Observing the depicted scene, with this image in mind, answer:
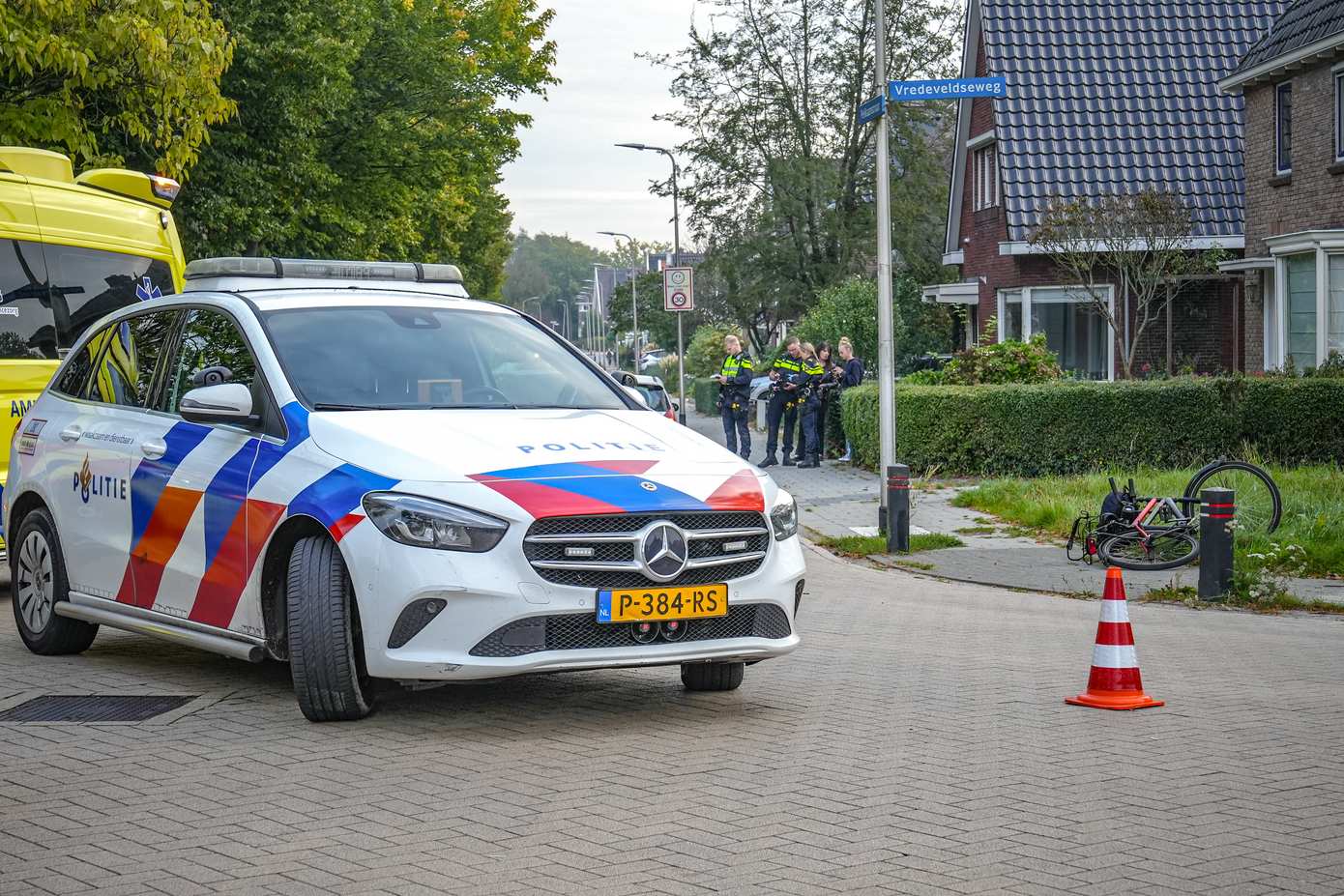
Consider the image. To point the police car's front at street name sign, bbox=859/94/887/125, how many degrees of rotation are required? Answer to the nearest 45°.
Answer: approximately 90° to its left

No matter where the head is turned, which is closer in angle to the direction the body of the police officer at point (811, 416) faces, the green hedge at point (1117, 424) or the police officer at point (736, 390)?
the police officer

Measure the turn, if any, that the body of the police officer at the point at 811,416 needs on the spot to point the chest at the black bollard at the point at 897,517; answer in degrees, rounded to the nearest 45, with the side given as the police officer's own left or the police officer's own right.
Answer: approximately 90° to the police officer's own left

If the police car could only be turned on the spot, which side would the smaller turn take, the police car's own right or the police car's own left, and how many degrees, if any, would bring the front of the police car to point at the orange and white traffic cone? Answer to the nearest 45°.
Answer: approximately 45° to the police car's own left

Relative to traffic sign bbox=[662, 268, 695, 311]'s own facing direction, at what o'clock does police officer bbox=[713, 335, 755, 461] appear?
The police officer is roughly at 12 o'clock from the traffic sign.

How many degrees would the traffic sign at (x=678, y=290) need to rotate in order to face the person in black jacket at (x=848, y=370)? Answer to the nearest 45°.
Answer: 0° — it already faces them
